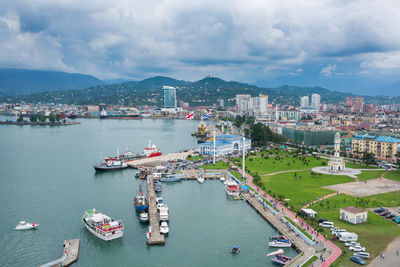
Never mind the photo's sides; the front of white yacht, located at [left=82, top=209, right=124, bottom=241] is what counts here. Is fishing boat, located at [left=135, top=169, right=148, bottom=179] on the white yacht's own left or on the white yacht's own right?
on the white yacht's own right

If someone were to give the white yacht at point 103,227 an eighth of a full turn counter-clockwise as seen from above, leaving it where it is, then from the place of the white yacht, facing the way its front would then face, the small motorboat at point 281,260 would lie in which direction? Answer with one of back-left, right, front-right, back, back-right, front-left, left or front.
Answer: back-left

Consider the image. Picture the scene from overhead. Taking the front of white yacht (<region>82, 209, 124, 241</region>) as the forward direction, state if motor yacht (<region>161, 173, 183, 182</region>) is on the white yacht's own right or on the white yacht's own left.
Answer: on the white yacht's own right

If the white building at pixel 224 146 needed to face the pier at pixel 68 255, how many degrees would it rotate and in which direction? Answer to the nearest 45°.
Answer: approximately 45° to its right

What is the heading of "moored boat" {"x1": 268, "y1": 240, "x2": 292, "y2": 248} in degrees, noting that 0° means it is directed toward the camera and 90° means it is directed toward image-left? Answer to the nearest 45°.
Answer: approximately 90°

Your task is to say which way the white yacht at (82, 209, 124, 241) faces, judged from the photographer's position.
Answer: facing away from the viewer and to the left of the viewer

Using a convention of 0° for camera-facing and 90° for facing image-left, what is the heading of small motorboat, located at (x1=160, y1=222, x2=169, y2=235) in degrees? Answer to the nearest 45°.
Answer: approximately 0°

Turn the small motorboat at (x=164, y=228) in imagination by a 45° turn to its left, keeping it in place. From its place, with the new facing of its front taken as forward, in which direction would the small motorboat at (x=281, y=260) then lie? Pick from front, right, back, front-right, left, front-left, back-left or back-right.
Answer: front

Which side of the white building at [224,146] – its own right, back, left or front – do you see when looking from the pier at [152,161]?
right

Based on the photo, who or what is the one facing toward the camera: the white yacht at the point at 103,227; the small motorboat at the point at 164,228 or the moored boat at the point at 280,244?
the small motorboat

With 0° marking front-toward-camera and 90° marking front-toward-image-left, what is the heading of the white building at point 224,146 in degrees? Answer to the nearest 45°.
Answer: approximately 315°

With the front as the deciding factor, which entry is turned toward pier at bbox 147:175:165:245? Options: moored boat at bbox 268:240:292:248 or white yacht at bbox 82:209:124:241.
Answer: the moored boat

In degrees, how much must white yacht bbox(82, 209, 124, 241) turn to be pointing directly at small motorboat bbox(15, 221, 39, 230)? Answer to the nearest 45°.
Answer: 0° — it already faces it
